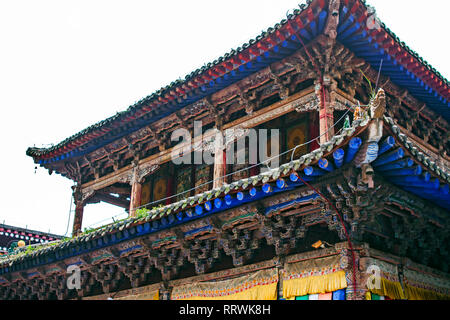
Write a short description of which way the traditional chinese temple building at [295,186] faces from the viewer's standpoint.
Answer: facing the viewer and to the left of the viewer
